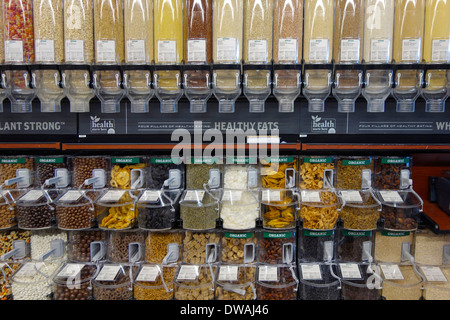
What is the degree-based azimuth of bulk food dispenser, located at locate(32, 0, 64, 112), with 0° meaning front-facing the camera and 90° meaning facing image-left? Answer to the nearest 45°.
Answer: approximately 0°

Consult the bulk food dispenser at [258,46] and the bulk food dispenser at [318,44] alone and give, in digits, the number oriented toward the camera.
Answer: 2

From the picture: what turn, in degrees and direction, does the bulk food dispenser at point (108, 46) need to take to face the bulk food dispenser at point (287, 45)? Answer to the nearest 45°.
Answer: approximately 90° to its left

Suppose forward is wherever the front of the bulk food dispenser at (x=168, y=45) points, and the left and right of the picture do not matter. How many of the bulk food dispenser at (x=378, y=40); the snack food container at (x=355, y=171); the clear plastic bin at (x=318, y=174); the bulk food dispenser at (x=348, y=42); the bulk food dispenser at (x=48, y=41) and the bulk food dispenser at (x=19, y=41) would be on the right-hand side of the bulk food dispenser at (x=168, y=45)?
2

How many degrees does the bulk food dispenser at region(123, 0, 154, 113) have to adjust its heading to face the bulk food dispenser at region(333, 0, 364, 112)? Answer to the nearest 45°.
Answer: approximately 90° to its left

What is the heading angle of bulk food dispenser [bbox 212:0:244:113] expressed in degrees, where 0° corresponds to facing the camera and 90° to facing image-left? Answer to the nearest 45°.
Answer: approximately 0°
